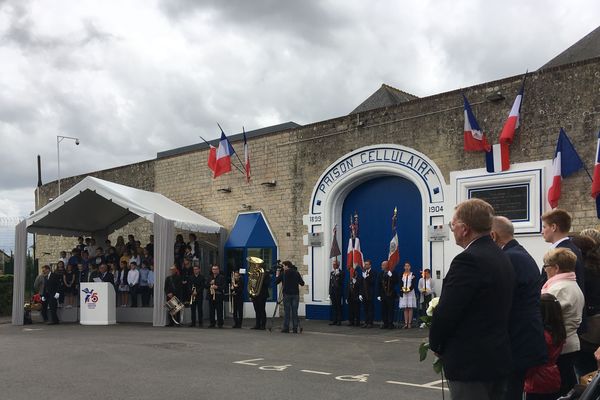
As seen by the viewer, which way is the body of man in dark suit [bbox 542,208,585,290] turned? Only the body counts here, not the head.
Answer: to the viewer's left

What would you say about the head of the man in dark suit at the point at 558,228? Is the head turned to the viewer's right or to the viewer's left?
to the viewer's left

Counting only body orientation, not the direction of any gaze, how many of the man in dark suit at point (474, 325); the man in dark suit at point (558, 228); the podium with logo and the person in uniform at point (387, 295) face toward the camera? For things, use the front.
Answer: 2

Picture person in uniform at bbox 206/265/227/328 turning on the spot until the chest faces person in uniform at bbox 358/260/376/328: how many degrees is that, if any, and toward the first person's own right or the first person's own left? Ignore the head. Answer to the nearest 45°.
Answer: approximately 90° to the first person's own left

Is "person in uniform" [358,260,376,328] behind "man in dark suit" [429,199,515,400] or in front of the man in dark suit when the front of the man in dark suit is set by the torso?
in front

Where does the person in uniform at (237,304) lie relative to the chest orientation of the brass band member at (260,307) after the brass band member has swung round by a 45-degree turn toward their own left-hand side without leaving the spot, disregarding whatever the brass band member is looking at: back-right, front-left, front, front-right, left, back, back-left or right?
right

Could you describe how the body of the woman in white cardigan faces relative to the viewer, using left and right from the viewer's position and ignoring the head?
facing to the left of the viewer

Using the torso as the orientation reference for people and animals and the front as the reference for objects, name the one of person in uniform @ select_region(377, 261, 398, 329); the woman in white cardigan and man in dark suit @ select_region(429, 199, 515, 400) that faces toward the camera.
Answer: the person in uniform

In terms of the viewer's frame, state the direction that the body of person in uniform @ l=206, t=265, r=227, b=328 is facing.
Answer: toward the camera

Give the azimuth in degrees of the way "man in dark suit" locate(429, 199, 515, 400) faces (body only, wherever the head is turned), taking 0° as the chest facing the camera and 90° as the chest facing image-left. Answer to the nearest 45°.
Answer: approximately 135°
